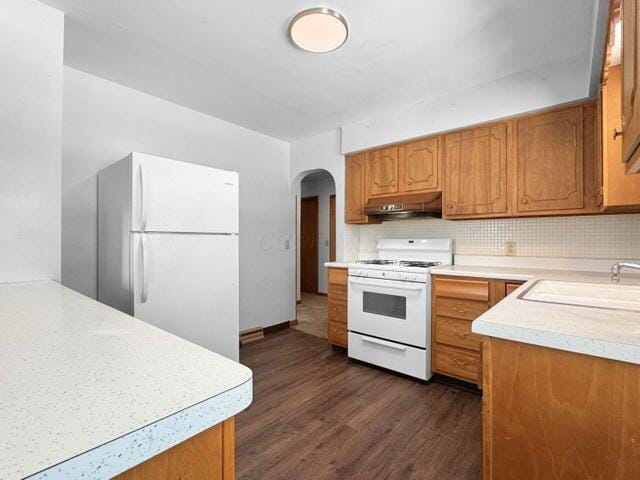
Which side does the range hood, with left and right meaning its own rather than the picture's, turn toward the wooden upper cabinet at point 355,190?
right

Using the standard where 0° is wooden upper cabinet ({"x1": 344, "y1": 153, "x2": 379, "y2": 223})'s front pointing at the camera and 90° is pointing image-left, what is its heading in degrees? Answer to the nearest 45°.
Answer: approximately 45°

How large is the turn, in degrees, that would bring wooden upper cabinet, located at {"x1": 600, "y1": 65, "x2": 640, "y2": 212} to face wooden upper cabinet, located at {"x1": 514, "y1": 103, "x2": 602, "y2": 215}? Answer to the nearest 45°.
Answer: approximately 45° to its right

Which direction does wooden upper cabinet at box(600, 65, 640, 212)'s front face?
to the viewer's left

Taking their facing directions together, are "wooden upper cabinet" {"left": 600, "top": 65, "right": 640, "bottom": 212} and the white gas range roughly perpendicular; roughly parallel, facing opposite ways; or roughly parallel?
roughly perpendicular
